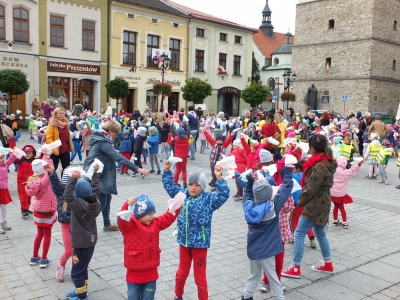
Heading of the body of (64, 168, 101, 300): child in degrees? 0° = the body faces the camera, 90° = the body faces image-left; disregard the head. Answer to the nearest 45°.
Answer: approximately 135°

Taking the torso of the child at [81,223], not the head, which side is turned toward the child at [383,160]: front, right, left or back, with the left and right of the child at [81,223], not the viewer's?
right

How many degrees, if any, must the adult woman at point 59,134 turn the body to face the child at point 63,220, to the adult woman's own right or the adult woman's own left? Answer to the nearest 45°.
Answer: approximately 45° to the adult woman's own right

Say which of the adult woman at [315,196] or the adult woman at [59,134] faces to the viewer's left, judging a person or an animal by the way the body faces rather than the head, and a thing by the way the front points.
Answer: the adult woman at [315,196]

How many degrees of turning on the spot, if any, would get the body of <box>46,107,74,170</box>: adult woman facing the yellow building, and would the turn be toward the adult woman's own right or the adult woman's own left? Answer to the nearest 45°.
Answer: approximately 135° to the adult woman's own left

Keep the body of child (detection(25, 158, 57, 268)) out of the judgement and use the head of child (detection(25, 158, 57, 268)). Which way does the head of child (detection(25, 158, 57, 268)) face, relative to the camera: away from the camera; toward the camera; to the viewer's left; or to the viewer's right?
away from the camera

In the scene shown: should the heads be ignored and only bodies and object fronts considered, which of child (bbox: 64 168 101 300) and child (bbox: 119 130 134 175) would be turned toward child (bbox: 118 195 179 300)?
child (bbox: 119 130 134 175)

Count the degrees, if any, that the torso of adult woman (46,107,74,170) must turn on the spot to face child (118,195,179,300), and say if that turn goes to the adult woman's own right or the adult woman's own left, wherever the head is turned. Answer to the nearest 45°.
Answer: approximately 45° to the adult woman's own right

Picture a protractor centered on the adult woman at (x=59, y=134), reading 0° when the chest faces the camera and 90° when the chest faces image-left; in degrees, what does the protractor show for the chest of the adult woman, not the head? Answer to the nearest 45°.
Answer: approximately 315°

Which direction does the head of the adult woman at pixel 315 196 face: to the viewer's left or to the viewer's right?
to the viewer's left

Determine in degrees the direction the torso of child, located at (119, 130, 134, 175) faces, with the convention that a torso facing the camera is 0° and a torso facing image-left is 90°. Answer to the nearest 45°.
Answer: approximately 0°

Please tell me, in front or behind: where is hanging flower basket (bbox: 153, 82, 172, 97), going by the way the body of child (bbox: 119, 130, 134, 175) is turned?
behind

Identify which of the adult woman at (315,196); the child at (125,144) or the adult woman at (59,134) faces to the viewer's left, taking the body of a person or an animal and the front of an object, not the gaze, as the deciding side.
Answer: the adult woman at (315,196)

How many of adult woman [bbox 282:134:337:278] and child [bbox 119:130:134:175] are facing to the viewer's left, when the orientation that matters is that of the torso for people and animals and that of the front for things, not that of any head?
1

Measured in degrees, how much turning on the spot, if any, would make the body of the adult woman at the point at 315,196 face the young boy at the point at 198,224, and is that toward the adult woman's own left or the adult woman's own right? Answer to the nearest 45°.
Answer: approximately 45° to the adult woman's own left

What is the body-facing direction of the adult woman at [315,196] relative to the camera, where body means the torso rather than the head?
to the viewer's left

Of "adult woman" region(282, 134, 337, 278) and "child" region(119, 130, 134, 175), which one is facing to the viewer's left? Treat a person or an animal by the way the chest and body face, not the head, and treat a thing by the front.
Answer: the adult woman

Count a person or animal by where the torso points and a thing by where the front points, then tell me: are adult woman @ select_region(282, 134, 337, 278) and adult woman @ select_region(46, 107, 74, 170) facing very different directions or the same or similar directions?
very different directions

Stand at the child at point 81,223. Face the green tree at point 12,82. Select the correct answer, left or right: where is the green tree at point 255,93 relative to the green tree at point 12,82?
right

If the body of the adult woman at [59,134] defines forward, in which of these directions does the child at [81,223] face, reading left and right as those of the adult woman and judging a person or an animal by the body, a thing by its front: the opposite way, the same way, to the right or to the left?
the opposite way
